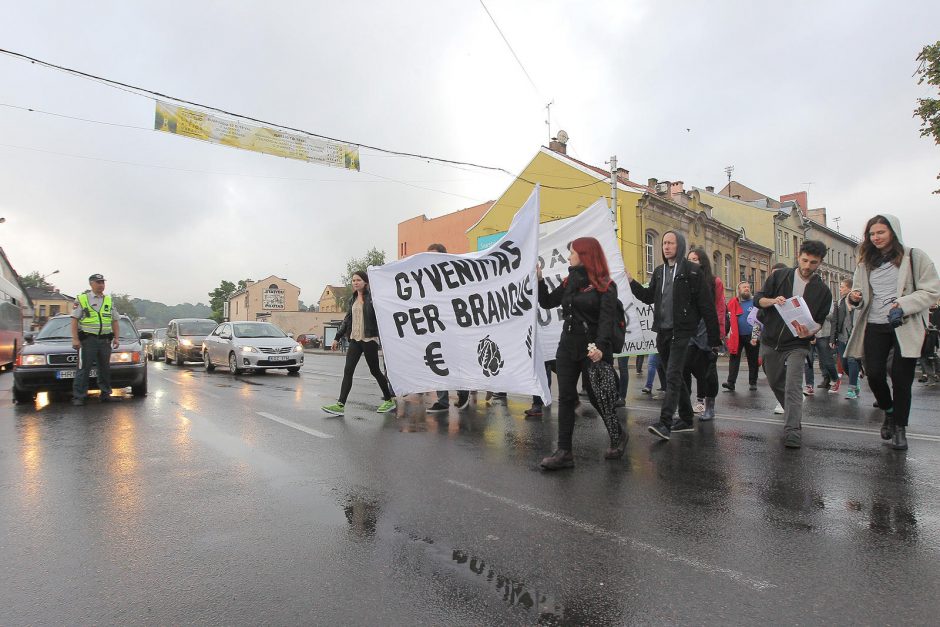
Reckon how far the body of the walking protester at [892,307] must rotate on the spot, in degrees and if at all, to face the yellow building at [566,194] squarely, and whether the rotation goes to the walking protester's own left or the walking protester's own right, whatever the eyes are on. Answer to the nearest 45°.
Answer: approximately 90° to the walking protester's own right

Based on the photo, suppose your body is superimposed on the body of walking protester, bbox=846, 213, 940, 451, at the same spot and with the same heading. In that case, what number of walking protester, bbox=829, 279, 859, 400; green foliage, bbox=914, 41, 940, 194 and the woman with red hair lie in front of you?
1

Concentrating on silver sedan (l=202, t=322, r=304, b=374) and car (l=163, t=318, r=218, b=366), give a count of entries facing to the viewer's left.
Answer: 0

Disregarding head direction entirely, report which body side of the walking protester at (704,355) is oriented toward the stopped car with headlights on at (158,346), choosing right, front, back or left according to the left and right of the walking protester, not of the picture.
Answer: right

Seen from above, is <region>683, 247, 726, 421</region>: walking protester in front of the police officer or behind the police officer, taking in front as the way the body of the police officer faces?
in front

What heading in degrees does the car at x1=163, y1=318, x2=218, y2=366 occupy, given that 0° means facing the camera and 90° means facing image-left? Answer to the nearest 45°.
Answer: approximately 315°

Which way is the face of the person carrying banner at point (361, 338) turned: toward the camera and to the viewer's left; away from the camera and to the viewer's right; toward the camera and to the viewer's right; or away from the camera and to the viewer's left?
toward the camera and to the viewer's left

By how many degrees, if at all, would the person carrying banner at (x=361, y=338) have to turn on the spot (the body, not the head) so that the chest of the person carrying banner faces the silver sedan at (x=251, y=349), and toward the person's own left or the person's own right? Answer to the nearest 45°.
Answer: approximately 135° to the person's own right

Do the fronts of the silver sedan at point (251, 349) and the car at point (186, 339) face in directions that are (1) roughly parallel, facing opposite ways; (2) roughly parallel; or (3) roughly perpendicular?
roughly parallel

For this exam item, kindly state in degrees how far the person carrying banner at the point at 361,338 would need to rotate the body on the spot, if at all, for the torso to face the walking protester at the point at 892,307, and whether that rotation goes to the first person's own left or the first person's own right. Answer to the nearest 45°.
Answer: approximately 90° to the first person's own left

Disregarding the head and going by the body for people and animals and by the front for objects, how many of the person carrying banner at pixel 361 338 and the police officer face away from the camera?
0

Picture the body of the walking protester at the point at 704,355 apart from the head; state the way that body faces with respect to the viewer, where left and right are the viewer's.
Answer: facing the viewer and to the left of the viewer

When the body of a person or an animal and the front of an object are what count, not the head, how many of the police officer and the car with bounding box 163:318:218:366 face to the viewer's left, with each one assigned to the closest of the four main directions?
0

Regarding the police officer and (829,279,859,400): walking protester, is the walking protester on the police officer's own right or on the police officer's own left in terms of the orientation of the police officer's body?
on the police officer's own left

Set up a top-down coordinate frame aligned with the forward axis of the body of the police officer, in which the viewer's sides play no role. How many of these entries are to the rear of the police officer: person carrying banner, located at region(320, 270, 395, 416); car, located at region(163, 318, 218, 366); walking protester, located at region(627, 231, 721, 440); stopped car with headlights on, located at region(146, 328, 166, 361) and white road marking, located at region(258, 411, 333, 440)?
2

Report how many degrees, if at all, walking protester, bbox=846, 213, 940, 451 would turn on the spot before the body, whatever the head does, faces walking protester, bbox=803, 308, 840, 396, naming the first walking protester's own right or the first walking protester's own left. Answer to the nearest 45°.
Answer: approximately 135° to the first walking protester's own right

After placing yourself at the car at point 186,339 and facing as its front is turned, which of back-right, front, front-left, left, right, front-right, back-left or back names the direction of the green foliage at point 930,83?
front

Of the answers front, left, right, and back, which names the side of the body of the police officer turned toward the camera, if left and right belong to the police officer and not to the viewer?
front

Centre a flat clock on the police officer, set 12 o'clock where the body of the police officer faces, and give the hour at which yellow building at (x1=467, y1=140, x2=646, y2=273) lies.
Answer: The yellow building is roughly at 8 o'clock from the police officer.
